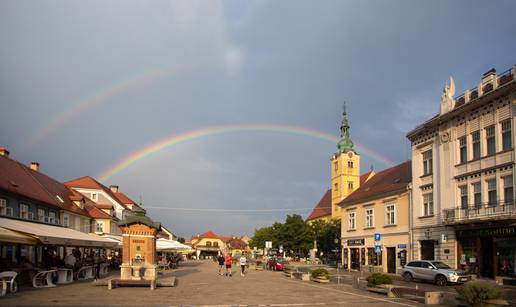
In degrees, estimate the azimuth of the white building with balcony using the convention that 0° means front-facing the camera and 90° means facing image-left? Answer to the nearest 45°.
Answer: approximately 45°

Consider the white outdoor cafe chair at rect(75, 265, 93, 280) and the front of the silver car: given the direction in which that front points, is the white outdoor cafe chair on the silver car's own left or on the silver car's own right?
on the silver car's own right
